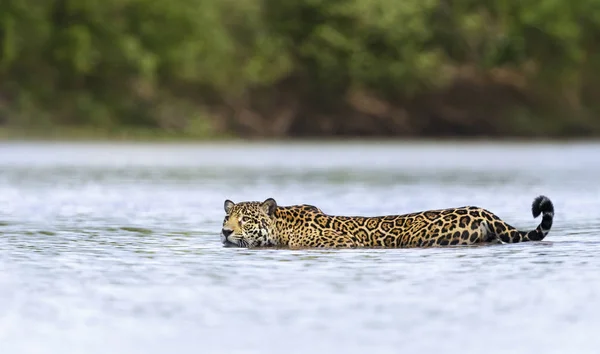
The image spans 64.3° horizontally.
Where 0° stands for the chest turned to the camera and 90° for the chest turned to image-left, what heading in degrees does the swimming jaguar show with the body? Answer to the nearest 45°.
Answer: approximately 90°
